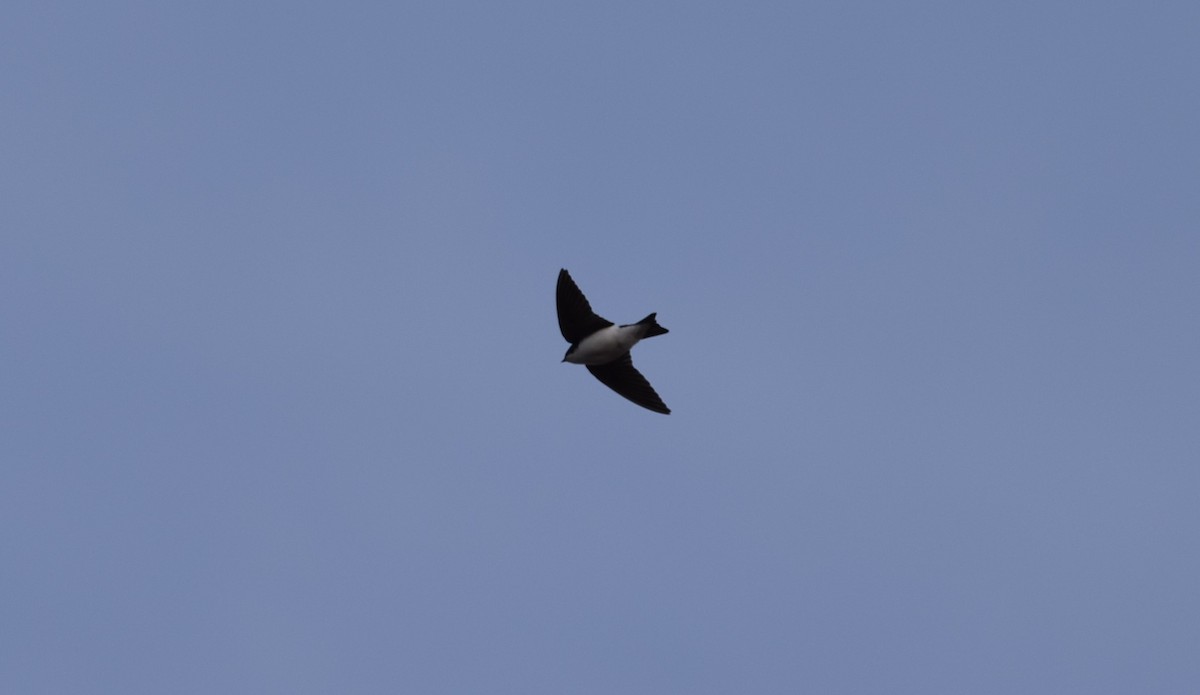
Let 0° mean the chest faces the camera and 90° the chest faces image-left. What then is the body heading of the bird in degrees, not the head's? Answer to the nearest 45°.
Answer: approximately 90°
